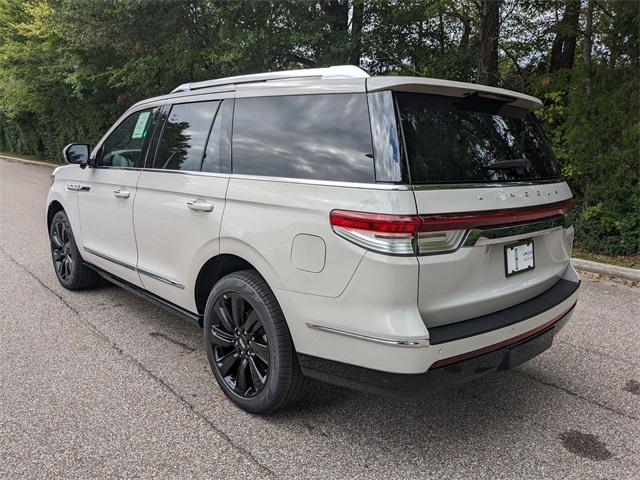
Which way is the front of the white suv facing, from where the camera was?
facing away from the viewer and to the left of the viewer
